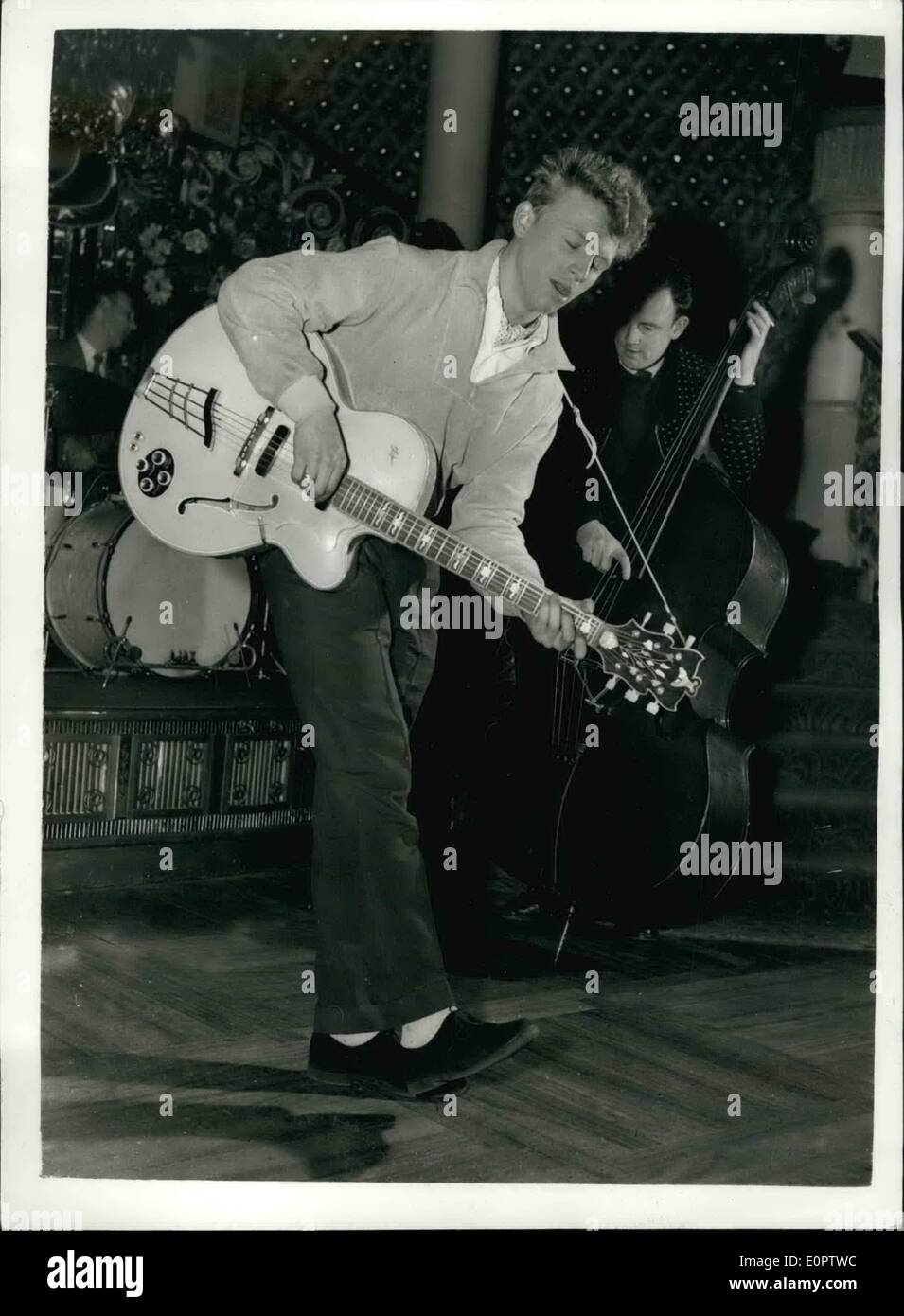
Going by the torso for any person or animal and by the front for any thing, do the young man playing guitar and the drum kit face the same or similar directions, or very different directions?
same or similar directions

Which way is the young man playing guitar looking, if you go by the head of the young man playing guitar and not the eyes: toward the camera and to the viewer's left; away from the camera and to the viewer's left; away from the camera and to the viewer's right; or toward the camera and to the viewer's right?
toward the camera and to the viewer's right

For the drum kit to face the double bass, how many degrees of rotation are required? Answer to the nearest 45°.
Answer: approximately 45° to its left

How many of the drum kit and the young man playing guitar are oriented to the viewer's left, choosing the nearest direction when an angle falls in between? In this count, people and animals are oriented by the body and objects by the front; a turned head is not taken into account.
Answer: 0

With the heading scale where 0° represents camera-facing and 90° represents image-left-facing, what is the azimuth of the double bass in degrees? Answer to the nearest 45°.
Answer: approximately 45°
